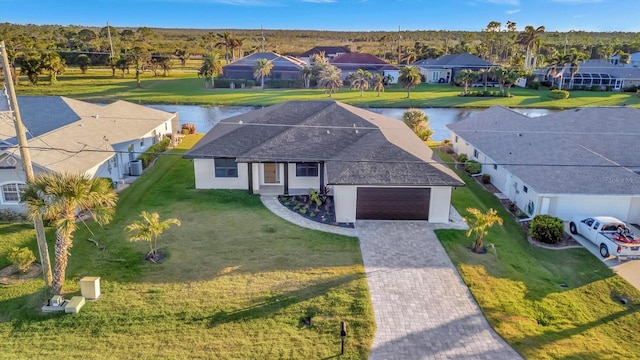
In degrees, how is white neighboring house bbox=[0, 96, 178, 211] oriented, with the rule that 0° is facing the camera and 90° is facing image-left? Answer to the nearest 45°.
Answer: approximately 45°

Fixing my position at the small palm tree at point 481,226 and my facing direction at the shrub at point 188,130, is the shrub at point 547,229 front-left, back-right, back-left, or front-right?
back-right

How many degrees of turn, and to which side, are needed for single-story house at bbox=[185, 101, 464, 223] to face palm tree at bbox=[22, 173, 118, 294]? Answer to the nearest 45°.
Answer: approximately 45° to its right

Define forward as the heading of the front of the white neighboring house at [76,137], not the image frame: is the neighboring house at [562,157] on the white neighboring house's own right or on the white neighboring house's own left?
on the white neighboring house's own left

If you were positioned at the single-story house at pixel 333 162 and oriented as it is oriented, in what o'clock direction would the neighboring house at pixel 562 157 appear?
The neighboring house is roughly at 9 o'clock from the single-story house.

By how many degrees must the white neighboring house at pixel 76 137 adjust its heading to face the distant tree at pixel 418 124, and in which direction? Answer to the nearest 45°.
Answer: approximately 135° to its left

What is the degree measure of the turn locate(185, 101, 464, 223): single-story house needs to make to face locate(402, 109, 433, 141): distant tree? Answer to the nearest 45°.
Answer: approximately 135° to its left

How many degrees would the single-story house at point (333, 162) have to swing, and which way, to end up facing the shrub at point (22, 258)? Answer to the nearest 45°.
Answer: approximately 45° to its right

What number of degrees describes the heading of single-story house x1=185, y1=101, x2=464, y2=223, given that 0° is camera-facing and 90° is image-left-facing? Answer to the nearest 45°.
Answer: approximately 0°

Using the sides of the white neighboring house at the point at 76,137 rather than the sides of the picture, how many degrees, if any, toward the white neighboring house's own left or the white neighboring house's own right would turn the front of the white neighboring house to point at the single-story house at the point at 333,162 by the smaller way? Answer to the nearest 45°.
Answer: approximately 90° to the white neighboring house's own left
